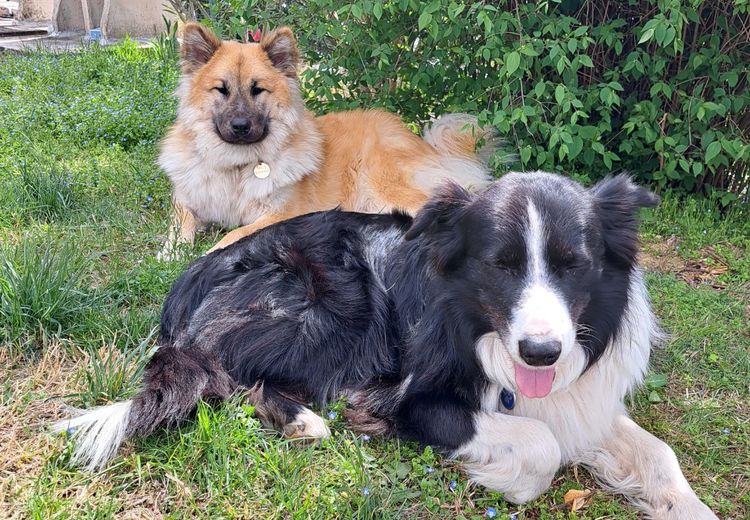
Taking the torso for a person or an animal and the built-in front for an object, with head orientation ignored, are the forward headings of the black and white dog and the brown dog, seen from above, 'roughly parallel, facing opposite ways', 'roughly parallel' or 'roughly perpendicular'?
roughly perpendicular

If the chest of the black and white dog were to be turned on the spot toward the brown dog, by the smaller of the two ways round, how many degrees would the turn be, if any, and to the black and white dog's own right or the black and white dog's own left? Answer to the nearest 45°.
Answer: approximately 180°

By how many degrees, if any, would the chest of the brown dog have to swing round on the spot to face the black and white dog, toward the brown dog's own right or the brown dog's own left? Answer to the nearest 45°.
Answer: approximately 45° to the brown dog's own left

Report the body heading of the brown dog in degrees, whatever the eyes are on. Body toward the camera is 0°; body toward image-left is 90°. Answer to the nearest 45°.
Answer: approximately 45°

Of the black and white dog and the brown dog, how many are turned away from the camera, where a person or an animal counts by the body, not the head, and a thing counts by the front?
0

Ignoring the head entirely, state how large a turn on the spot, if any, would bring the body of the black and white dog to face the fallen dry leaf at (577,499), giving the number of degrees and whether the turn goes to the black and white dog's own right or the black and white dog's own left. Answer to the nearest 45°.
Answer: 0° — it already faces it

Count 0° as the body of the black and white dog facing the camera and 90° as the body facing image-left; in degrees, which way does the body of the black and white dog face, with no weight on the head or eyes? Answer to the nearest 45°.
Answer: approximately 315°

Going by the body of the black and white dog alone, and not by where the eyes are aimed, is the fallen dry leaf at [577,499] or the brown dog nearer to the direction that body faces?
the fallen dry leaf

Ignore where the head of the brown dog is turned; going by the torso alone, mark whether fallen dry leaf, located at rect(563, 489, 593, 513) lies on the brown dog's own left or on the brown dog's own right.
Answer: on the brown dog's own left
